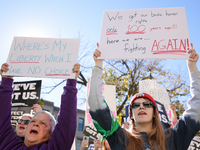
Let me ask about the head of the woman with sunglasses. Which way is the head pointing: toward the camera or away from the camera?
toward the camera

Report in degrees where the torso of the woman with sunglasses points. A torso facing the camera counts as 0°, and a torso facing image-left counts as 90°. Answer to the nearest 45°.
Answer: approximately 0°
